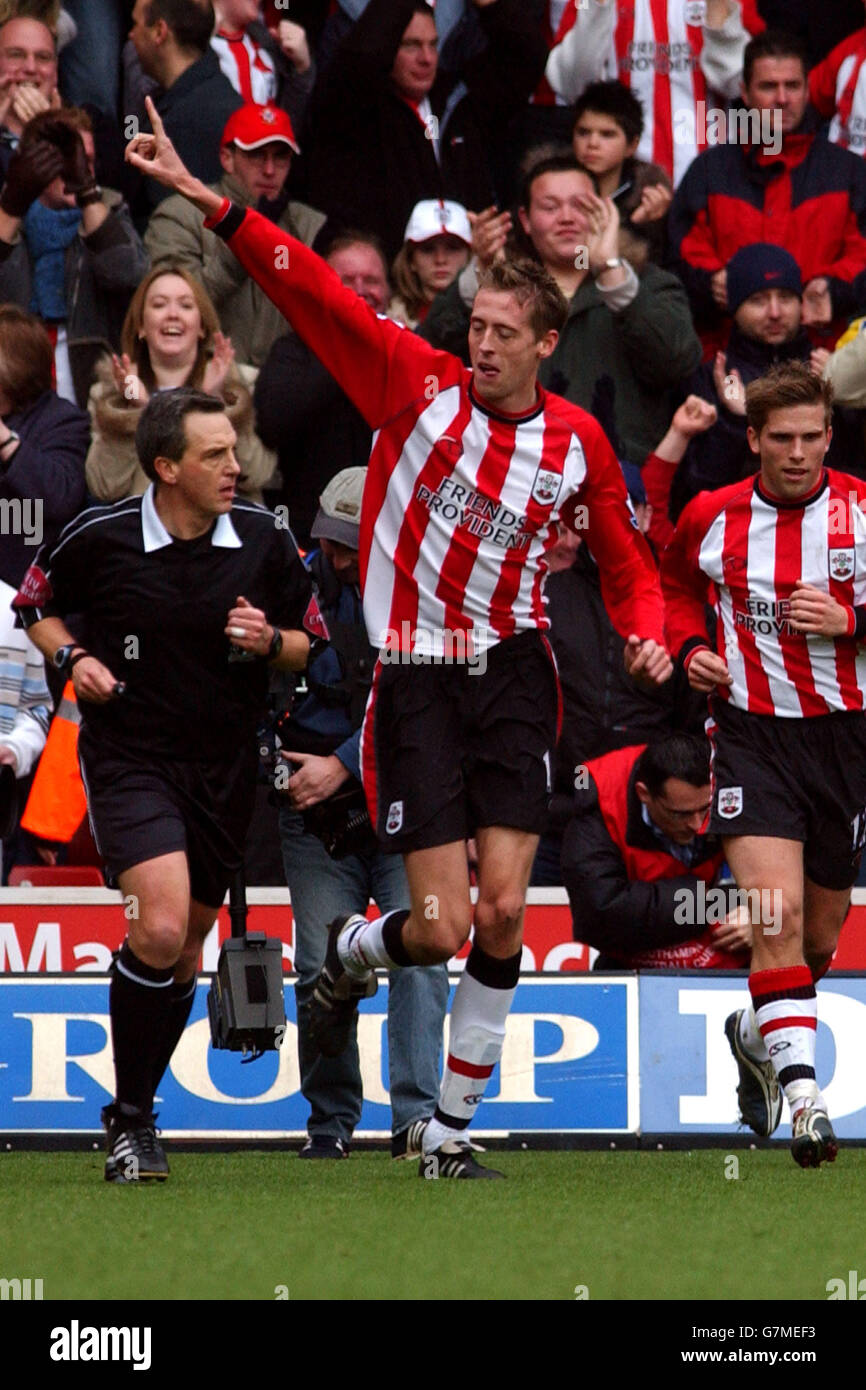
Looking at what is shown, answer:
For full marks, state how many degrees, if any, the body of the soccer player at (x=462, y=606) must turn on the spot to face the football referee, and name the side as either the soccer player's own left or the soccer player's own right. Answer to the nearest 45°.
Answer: approximately 90° to the soccer player's own right

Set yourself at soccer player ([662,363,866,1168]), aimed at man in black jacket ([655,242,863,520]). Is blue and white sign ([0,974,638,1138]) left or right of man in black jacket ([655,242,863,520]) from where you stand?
left

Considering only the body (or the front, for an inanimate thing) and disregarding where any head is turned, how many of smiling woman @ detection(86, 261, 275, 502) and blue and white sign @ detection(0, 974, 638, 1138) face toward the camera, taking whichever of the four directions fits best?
2

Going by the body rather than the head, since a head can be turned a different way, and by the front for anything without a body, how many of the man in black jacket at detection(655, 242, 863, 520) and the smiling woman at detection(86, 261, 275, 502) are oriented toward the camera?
2

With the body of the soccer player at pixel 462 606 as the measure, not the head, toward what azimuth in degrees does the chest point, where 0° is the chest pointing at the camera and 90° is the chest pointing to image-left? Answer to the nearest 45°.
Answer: approximately 0°
